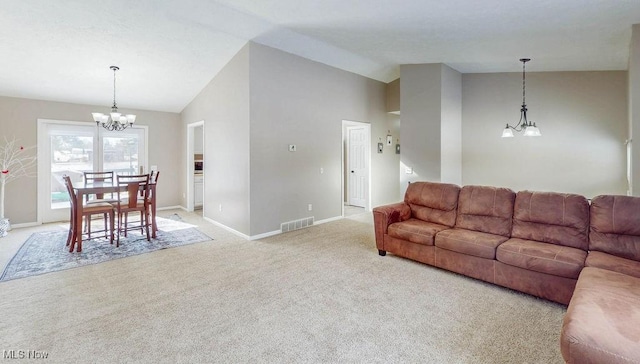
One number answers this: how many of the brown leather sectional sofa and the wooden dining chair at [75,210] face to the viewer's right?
1

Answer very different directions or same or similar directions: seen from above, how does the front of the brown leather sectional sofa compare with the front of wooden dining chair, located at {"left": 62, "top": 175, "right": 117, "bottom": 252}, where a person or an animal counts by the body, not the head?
very different directions

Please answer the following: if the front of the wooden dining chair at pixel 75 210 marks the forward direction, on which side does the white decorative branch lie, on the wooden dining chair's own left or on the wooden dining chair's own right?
on the wooden dining chair's own left

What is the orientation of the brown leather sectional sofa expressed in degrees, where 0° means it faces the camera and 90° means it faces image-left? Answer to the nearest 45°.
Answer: approximately 45°

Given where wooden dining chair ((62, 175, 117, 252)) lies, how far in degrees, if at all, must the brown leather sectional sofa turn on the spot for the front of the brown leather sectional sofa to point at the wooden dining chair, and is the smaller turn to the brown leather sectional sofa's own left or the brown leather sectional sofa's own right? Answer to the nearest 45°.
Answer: approximately 45° to the brown leather sectional sofa's own right

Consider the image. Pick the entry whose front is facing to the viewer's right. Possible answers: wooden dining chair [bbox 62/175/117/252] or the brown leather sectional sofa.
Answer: the wooden dining chair

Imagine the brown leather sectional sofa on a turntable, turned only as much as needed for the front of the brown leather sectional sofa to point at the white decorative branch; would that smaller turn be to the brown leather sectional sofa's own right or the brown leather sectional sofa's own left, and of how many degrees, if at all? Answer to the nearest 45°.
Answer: approximately 45° to the brown leather sectional sofa's own right

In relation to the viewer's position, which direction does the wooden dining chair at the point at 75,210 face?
facing to the right of the viewer

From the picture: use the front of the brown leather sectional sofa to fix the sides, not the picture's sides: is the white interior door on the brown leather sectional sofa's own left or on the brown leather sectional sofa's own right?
on the brown leather sectional sofa's own right

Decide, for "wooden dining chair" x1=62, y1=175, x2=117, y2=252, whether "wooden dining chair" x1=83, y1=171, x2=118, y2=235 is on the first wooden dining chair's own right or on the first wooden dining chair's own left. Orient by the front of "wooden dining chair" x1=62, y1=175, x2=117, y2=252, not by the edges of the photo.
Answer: on the first wooden dining chair's own left
